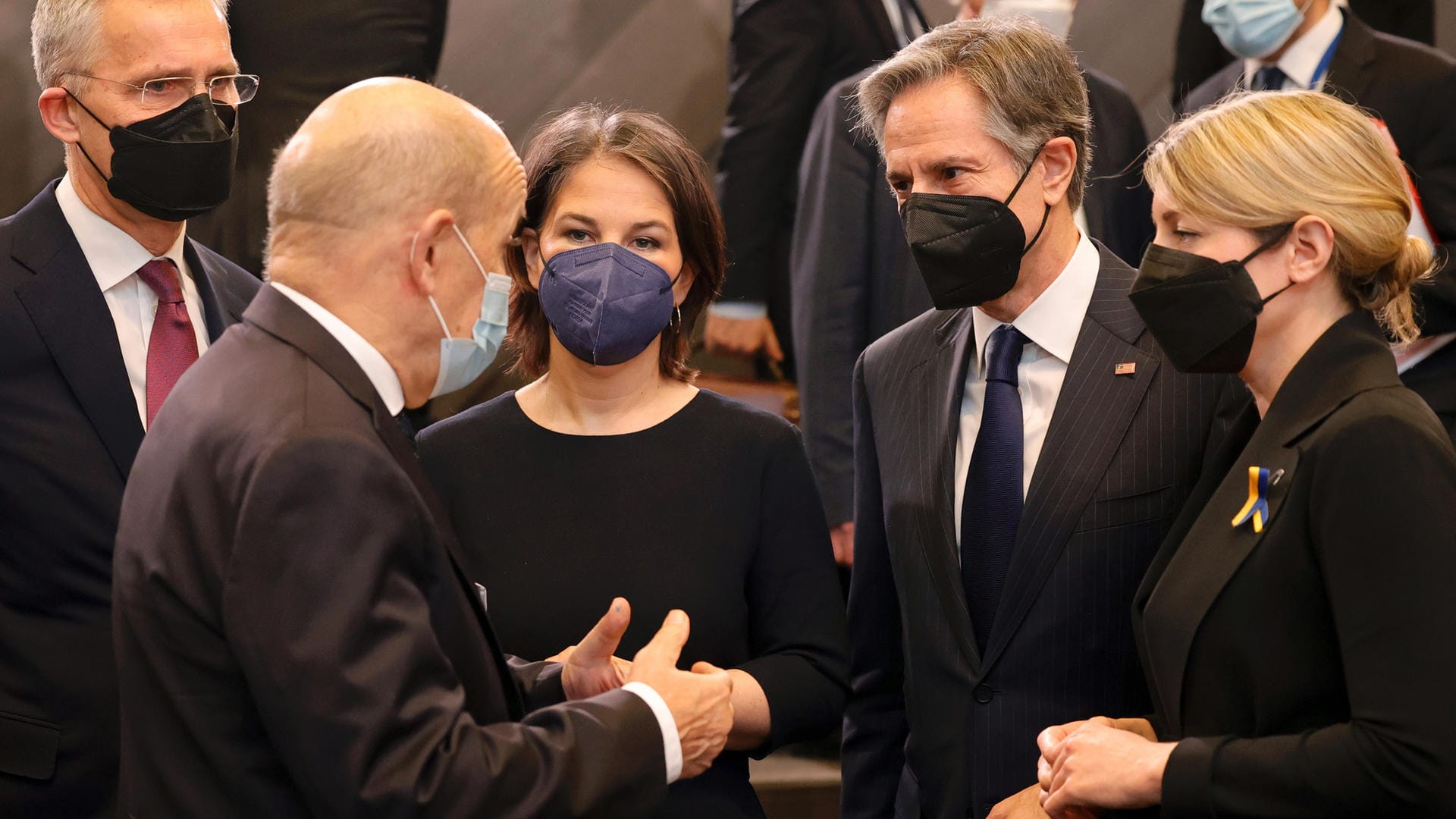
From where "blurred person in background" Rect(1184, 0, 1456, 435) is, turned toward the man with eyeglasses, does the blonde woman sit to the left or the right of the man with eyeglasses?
left

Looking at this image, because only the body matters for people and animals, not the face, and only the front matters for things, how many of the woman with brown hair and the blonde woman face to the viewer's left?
1

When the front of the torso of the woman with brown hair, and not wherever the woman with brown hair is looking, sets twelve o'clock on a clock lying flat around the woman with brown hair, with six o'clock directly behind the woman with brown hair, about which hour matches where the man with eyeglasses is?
The man with eyeglasses is roughly at 4 o'clock from the woman with brown hair.

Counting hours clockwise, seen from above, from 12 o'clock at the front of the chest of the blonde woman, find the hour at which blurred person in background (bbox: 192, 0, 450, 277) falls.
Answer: The blurred person in background is roughly at 1 o'clock from the blonde woman.

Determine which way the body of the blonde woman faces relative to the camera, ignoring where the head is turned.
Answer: to the viewer's left

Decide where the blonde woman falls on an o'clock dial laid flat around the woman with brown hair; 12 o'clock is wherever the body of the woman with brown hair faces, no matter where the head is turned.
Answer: The blonde woman is roughly at 10 o'clock from the woman with brown hair.

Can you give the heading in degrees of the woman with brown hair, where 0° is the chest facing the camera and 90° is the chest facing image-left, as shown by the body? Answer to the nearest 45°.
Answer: approximately 0°

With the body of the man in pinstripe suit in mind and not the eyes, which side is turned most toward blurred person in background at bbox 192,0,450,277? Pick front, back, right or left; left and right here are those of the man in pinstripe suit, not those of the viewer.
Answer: right
